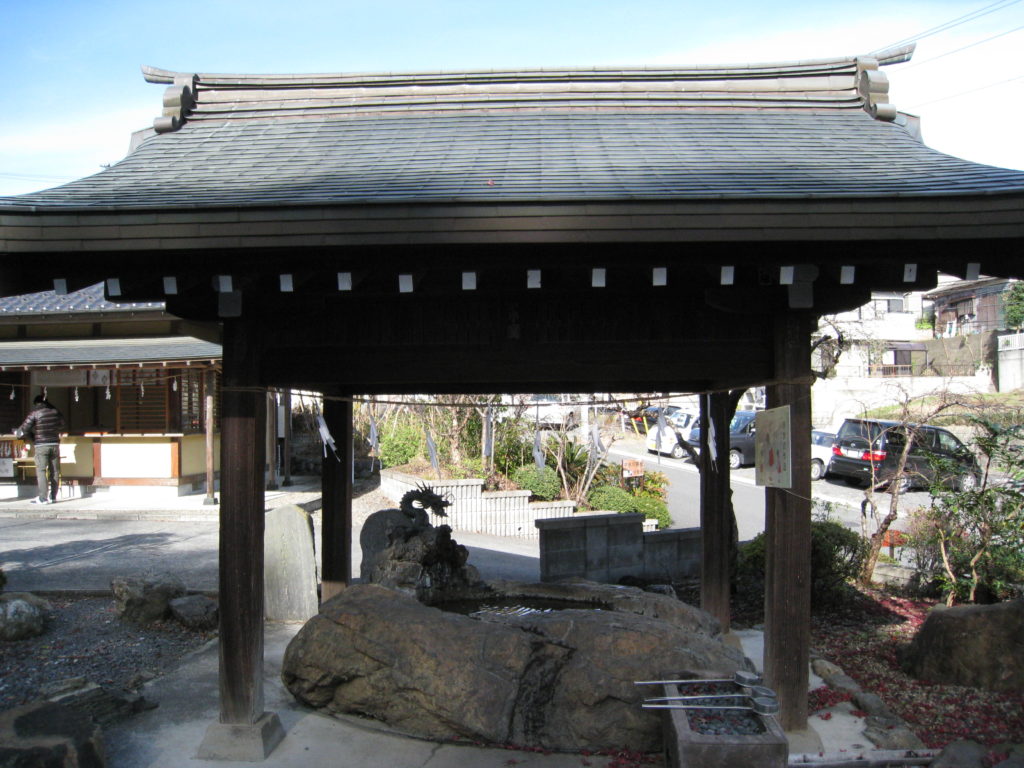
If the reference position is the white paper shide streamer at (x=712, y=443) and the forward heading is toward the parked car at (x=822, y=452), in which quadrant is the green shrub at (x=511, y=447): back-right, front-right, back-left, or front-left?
front-left

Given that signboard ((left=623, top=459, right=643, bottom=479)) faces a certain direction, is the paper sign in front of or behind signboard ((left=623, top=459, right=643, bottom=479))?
in front

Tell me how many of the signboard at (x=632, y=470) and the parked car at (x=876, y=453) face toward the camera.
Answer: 1

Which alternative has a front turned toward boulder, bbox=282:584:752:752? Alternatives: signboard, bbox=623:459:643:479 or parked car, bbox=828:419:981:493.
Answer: the signboard

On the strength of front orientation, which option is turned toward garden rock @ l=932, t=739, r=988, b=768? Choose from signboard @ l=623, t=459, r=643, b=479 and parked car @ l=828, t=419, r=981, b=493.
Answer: the signboard

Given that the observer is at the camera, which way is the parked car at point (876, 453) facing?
facing away from the viewer and to the right of the viewer

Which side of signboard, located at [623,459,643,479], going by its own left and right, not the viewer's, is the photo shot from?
front

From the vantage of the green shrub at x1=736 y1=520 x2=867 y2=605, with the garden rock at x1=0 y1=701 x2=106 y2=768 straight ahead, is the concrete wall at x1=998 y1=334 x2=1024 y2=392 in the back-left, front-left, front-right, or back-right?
back-right

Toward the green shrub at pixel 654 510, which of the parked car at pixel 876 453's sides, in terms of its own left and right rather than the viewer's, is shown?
back

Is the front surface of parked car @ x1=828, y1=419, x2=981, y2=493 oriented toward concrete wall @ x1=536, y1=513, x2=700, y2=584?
no

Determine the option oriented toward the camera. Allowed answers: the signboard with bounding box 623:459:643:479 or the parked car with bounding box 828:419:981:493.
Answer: the signboard

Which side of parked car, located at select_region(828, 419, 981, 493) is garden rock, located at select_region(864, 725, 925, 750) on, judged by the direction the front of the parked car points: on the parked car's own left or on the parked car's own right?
on the parked car's own right

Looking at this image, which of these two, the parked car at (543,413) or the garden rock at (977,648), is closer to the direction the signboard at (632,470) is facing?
the garden rock

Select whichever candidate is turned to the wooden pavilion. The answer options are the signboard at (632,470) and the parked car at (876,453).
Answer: the signboard

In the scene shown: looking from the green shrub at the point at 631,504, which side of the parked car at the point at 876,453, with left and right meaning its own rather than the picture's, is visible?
back
